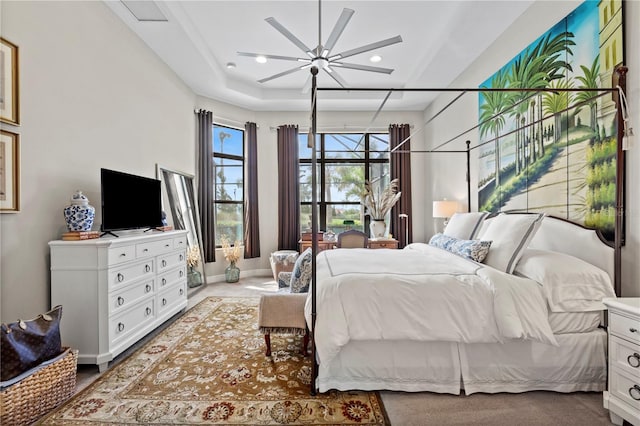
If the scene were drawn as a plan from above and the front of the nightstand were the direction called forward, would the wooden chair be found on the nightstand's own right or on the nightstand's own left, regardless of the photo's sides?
on the nightstand's own right

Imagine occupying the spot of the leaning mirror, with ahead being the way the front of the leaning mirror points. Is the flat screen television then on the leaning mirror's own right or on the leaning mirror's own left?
on the leaning mirror's own right

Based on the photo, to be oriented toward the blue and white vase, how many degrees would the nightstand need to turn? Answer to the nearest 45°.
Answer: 0° — it already faces it

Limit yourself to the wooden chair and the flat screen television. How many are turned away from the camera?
1

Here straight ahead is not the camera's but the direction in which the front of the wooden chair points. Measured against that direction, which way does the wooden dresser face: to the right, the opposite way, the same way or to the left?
to the right

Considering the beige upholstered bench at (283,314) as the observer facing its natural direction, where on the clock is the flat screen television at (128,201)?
The flat screen television is roughly at 1 o'clock from the beige upholstered bench.

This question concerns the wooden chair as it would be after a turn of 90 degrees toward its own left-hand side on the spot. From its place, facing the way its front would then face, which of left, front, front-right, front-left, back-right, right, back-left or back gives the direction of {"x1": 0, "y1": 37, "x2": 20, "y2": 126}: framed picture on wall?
front-left

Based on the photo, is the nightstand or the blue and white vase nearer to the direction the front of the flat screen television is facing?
the nightstand

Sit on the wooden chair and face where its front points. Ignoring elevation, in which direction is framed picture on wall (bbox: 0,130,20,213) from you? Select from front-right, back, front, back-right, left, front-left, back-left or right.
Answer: back-left

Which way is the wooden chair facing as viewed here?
away from the camera

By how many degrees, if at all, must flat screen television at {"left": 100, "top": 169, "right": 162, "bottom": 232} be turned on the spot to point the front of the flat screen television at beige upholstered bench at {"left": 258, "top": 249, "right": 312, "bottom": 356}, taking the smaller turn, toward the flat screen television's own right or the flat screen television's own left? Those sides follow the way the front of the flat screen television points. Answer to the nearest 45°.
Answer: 0° — it already faces it

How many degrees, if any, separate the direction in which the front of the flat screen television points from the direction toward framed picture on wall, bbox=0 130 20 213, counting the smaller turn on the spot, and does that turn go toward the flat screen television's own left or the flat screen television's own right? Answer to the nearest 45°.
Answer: approximately 90° to the flat screen television's own right

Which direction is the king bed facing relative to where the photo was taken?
to the viewer's left

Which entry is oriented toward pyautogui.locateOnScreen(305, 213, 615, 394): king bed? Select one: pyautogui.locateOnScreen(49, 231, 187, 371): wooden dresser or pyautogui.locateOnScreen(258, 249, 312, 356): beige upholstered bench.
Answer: the wooden dresser
